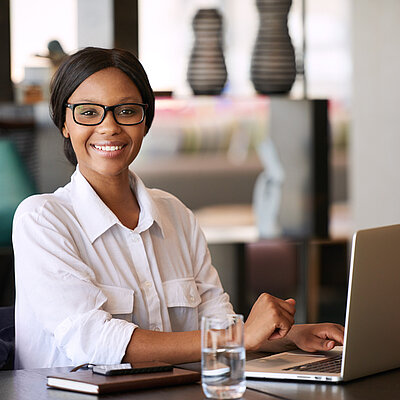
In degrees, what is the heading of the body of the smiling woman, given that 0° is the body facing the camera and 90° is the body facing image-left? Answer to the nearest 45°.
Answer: approximately 315°

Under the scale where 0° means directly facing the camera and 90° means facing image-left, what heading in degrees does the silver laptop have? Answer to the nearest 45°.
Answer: approximately 135°

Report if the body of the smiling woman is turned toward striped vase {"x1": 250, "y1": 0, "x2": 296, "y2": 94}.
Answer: no

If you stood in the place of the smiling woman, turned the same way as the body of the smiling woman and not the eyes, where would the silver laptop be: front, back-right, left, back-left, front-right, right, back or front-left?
front

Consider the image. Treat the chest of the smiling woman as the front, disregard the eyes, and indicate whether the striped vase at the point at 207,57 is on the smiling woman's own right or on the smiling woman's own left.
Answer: on the smiling woman's own left

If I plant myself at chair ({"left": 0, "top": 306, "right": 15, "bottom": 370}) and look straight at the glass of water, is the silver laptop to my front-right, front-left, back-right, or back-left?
front-left

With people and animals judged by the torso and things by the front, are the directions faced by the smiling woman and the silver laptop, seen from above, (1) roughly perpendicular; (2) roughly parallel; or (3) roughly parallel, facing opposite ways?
roughly parallel, facing opposite ways

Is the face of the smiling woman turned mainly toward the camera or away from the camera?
toward the camera
